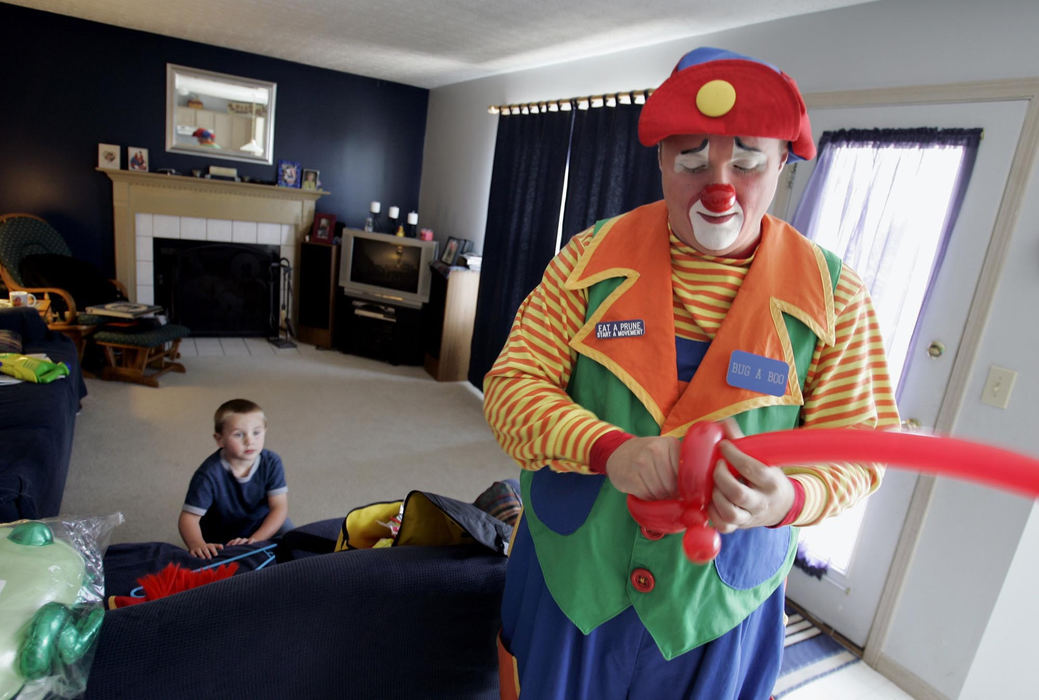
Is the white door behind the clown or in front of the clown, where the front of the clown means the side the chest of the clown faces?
behind

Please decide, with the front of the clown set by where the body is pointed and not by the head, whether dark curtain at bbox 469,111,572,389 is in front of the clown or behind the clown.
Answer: behind

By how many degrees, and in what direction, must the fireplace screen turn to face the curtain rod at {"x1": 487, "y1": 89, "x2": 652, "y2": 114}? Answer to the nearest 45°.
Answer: approximately 45° to its left

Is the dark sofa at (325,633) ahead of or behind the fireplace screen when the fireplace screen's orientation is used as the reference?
ahead

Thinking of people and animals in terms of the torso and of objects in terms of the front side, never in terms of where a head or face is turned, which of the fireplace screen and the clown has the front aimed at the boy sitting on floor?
the fireplace screen

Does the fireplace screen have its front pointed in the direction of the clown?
yes

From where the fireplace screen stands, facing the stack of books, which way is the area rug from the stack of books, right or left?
left

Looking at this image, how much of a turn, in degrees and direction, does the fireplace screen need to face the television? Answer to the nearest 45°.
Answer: approximately 45° to its left
